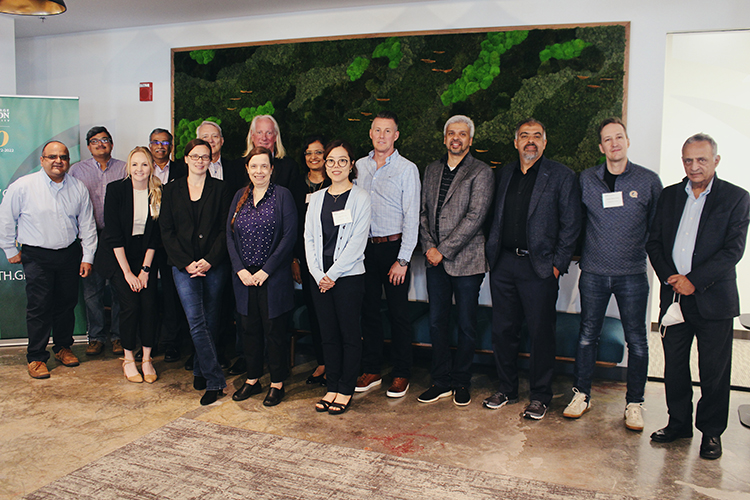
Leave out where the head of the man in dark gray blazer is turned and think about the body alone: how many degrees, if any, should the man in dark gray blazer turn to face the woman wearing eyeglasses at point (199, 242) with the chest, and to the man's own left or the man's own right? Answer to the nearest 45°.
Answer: approximately 45° to the man's own right

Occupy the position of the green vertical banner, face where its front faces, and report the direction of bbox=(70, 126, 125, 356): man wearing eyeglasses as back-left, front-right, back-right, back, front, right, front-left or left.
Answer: front-left

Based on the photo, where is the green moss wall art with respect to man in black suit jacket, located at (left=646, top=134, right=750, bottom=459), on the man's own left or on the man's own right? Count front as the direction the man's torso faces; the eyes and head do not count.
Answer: on the man's own right

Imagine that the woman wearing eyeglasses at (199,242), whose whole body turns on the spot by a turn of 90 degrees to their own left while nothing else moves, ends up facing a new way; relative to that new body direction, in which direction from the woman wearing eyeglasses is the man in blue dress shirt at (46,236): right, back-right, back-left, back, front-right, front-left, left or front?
back-left
